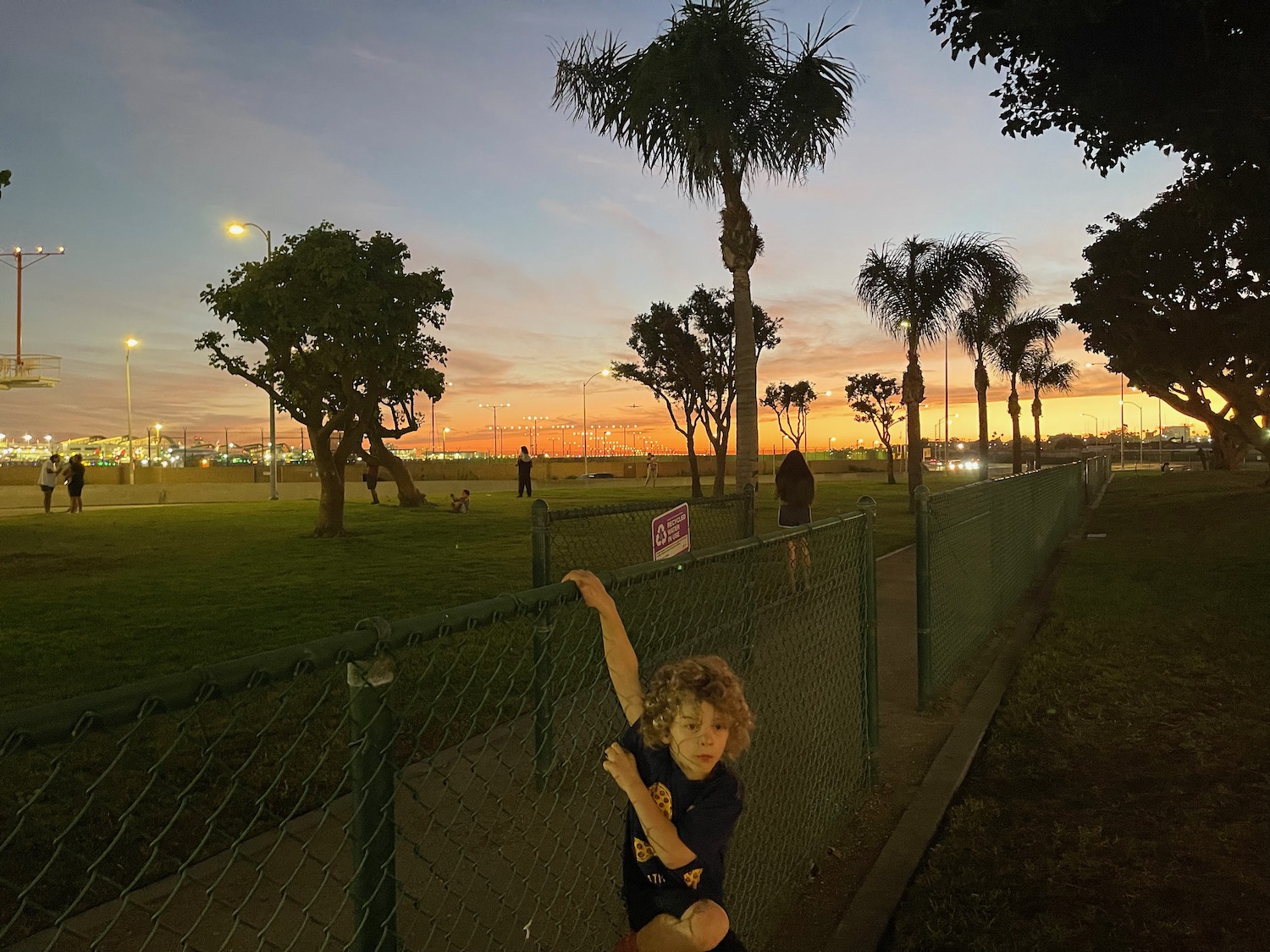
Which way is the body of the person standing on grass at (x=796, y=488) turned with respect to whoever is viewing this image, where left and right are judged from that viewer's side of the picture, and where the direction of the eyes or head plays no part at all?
facing away from the viewer

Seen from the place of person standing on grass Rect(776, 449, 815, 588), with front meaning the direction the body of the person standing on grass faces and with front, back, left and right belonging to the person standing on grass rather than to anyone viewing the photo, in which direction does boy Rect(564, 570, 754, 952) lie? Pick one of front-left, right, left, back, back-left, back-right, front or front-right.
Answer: back

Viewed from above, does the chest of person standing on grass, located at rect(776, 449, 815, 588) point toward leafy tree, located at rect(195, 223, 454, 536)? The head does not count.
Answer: no

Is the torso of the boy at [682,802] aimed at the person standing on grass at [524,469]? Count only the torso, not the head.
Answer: no

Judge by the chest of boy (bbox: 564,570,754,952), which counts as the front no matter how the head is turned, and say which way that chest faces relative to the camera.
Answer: toward the camera

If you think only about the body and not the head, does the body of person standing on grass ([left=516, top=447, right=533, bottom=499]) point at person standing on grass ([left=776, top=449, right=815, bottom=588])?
no

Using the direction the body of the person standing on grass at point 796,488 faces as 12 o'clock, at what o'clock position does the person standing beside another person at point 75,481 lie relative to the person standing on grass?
The person standing beside another person is roughly at 10 o'clock from the person standing on grass.

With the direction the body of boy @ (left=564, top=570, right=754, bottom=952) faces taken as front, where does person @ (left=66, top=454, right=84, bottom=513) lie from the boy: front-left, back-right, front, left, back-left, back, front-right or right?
back-right

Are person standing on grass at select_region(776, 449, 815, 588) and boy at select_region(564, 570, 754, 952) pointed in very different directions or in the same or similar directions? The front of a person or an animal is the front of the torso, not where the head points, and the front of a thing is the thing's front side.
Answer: very different directions

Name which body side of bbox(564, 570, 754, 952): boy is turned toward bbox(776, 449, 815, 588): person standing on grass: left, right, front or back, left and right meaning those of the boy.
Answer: back

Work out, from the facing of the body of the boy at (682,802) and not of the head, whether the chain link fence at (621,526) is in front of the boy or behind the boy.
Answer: behind
